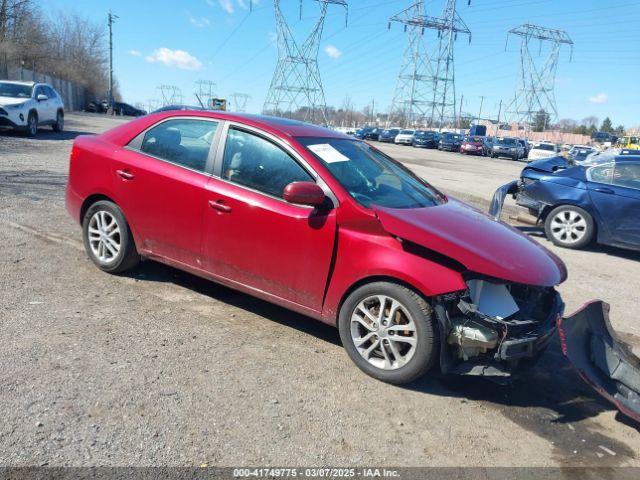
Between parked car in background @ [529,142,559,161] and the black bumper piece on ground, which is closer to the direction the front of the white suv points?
the black bumper piece on ground

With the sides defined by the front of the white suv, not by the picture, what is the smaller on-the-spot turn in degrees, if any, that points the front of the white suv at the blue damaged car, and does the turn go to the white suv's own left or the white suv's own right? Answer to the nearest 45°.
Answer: approximately 90° to the white suv's own left

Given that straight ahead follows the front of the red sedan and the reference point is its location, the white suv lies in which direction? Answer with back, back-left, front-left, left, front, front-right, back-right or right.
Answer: back

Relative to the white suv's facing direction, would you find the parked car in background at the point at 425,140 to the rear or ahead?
to the rear

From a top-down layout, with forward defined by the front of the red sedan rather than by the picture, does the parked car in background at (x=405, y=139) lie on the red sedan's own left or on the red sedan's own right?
on the red sedan's own left

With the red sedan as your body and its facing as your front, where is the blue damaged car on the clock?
The blue damaged car is roughly at 9 o'clock from the red sedan.

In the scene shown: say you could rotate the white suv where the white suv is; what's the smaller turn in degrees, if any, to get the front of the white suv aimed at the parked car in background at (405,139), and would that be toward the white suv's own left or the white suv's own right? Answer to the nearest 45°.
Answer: approximately 180°

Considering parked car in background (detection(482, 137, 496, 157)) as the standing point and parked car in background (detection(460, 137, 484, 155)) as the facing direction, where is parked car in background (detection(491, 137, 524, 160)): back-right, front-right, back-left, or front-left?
back-left

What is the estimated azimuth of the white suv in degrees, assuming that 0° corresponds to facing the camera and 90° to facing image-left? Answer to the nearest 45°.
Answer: approximately 45°

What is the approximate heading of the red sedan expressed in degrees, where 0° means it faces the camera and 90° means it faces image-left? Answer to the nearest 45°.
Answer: approximately 315°

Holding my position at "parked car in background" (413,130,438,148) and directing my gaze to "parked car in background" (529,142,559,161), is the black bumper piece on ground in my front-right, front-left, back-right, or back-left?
front-right
